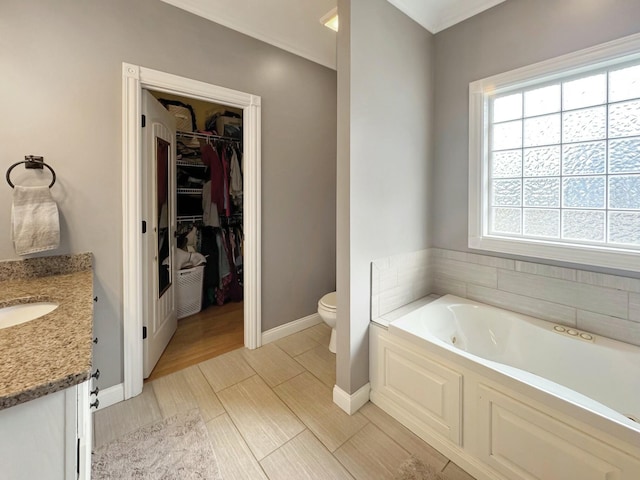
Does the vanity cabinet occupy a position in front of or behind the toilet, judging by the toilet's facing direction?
in front

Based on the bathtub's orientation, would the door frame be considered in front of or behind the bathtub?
in front

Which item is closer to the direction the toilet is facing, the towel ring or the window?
the towel ring

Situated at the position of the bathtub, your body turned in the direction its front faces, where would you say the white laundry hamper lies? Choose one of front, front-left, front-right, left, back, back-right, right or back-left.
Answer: front-right

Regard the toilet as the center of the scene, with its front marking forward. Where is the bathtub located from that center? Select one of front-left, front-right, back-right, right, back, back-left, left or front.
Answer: left

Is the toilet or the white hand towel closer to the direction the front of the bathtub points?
the white hand towel

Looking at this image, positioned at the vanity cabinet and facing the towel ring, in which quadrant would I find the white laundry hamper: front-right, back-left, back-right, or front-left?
front-right

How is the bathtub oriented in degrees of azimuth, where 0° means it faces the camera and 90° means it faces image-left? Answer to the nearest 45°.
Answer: approximately 45°

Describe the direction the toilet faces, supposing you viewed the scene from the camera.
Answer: facing the viewer and to the left of the viewer

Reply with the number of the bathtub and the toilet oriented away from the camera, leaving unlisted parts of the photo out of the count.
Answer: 0

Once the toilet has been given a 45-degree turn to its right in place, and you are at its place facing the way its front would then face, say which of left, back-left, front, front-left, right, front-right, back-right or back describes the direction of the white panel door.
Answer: front
